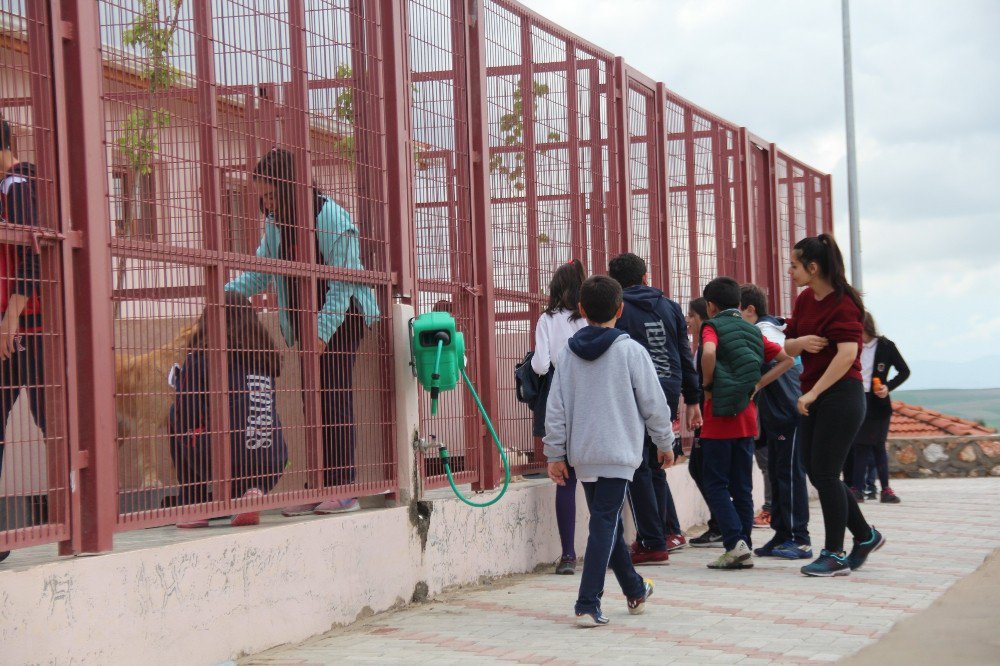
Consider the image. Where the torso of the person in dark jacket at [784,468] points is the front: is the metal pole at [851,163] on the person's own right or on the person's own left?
on the person's own right

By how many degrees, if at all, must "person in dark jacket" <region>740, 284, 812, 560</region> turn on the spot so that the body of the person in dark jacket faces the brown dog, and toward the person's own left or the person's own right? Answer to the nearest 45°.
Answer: approximately 45° to the person's own left

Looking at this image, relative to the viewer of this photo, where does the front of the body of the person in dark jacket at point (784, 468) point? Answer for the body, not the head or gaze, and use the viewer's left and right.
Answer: facing to the left of the viewer

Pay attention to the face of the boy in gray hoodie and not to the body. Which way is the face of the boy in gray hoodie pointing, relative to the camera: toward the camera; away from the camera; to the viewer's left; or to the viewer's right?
away from the camera

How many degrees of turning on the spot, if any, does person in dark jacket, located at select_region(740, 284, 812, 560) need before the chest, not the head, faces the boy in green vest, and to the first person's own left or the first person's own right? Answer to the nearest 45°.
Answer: approximately 45° to the first person's own left

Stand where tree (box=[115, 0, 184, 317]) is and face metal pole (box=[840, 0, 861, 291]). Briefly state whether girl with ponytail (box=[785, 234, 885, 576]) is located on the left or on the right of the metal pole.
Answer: right

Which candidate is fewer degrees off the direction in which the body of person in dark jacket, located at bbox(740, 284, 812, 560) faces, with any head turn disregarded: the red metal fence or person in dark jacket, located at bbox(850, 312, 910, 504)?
the red metal fence

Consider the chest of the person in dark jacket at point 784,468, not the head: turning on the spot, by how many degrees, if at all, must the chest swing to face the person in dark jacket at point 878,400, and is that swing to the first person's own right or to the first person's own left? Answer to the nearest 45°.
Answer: approximately 90° to the first person's own right

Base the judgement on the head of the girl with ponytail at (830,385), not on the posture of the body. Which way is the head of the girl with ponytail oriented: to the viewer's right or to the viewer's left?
to the viewer's left
